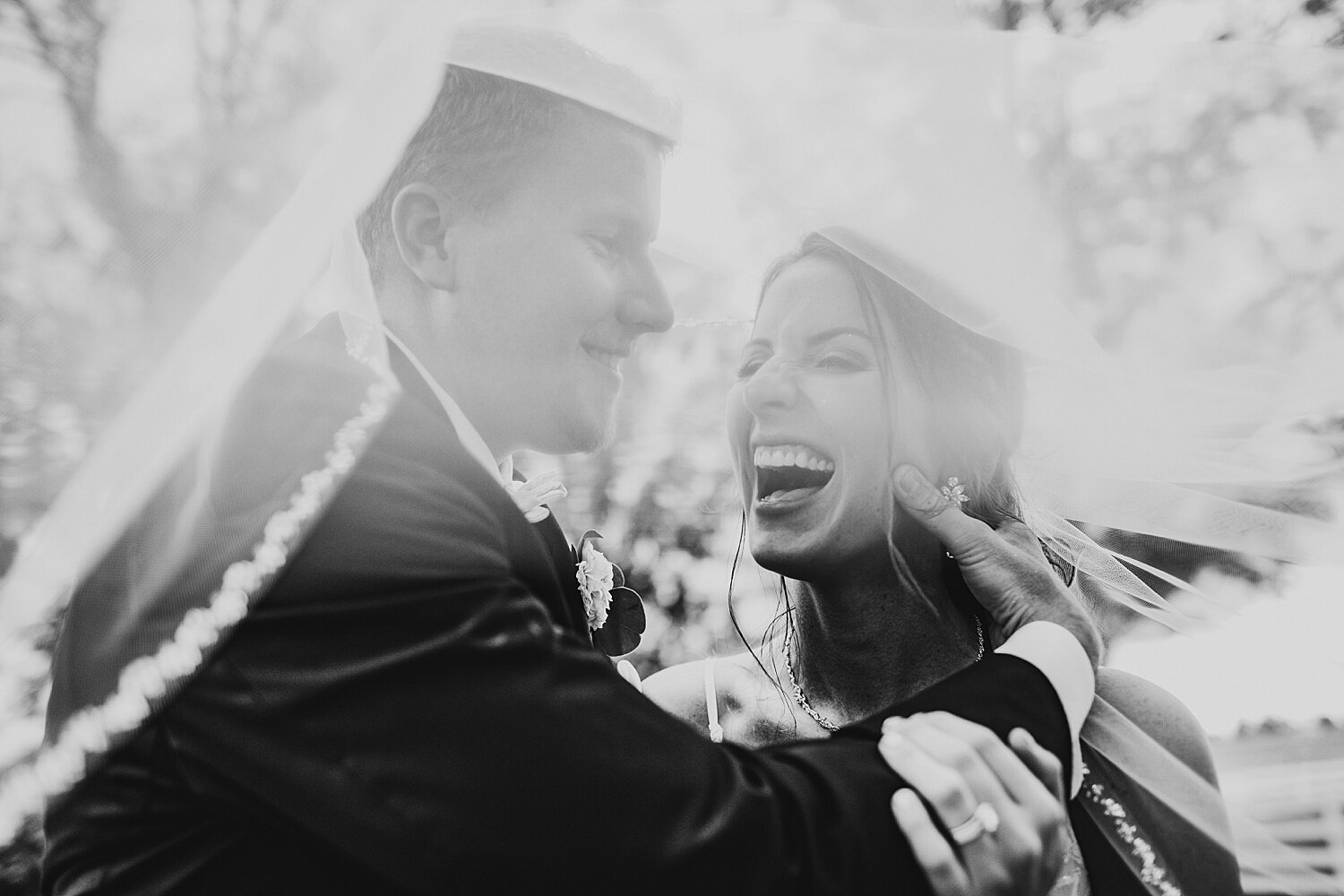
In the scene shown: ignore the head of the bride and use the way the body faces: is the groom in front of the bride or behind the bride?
in front

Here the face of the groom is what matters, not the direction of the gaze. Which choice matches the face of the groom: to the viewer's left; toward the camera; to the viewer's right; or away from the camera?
to the viewer's right

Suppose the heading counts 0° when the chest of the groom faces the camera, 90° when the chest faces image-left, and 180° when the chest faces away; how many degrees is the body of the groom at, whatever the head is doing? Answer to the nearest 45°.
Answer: approximately 270°

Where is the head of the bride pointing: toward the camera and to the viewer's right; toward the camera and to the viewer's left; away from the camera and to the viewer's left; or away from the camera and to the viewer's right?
toward the camera and to the viewer's left

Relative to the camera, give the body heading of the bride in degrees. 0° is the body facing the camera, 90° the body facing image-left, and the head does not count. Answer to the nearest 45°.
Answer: approximately 45°

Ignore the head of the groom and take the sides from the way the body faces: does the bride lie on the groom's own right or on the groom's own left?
on the groom's own left

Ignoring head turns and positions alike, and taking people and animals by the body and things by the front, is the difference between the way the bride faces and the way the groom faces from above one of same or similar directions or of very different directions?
very different directions

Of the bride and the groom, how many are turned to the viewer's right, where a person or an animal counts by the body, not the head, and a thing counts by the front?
1
